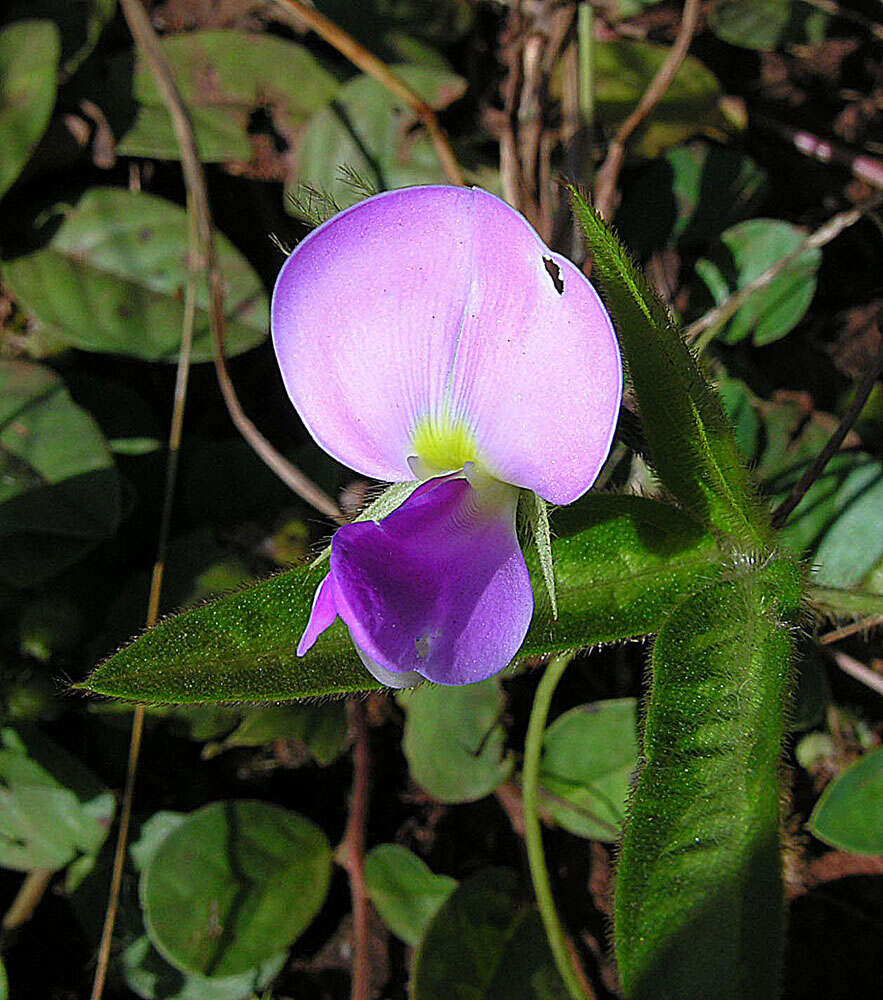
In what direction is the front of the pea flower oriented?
toward the camera

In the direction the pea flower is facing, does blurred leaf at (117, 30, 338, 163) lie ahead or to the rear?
to the rear

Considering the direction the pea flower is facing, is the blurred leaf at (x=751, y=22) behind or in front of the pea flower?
behind
